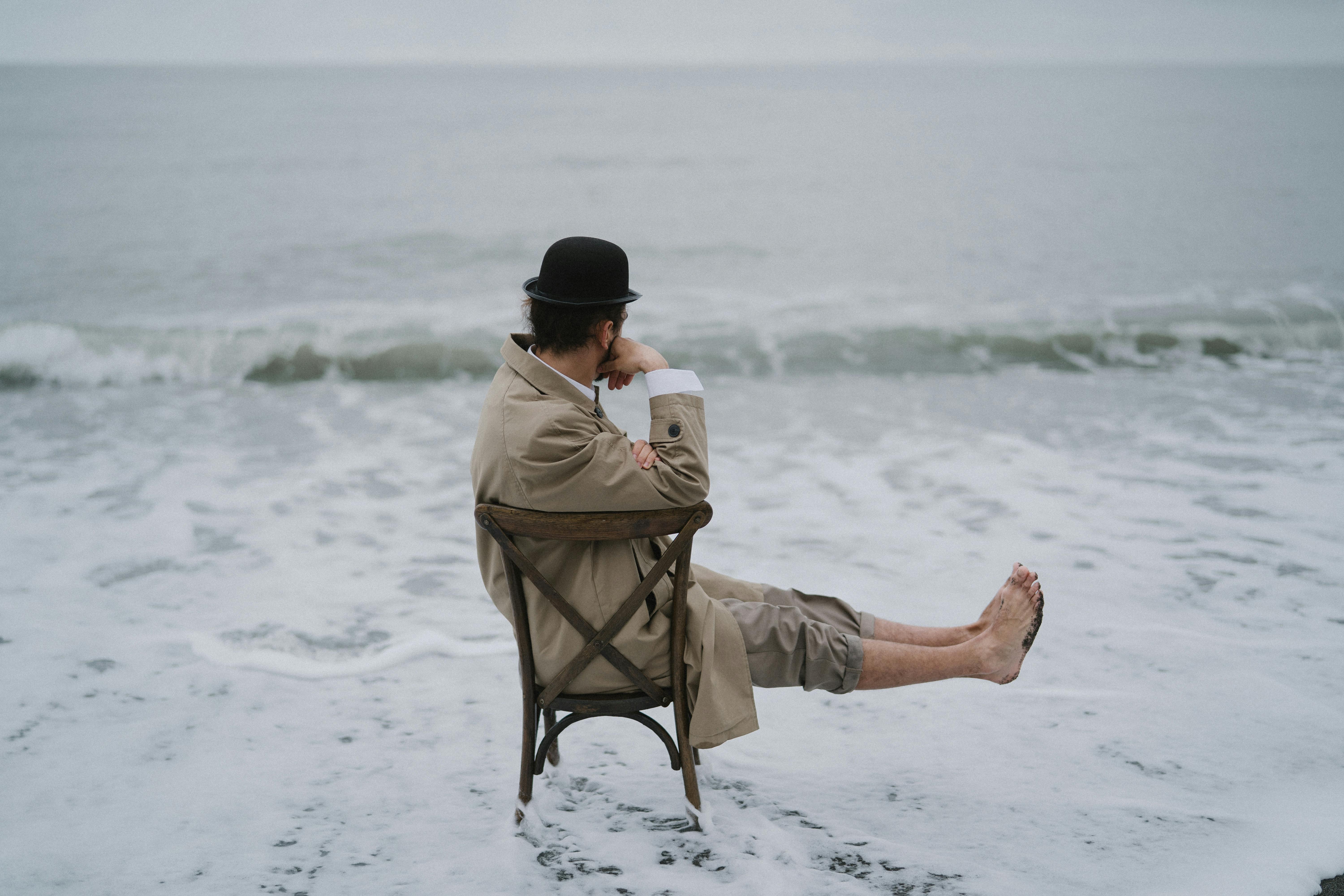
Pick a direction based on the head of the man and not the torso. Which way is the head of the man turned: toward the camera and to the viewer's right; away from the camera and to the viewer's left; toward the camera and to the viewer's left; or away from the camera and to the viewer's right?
away from the camera and to the viewer's right

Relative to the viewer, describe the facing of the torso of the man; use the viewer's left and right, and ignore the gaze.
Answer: facing to the right of the viewer

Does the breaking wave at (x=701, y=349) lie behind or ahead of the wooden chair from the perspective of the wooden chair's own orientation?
ahead

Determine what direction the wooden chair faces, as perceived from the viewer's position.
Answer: facing away from the viewer

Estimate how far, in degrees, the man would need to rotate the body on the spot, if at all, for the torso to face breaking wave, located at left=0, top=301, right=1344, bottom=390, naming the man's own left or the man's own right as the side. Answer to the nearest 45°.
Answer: approximately 90° to the man's own left
